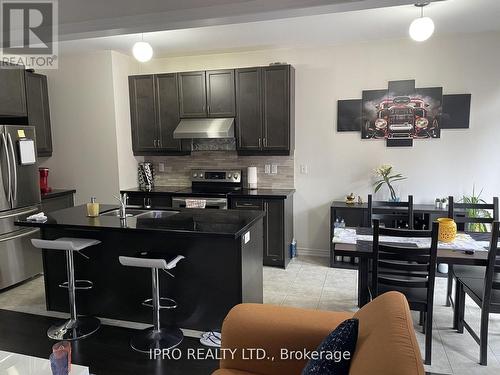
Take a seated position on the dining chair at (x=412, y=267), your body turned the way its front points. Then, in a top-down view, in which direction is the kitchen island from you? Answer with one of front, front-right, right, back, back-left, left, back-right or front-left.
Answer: left

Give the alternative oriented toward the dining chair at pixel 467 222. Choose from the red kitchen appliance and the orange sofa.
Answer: the red kitchen appliance

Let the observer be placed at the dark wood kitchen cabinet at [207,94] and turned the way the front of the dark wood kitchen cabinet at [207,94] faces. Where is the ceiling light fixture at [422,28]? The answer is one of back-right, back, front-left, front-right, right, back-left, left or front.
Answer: front-left

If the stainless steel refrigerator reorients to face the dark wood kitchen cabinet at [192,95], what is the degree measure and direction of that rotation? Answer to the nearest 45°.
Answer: approximately 45° to its left

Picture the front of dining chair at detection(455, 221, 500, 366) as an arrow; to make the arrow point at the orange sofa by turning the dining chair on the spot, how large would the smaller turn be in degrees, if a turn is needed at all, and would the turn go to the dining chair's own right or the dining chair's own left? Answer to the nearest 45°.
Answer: approximately 90° to the dining chair's own left

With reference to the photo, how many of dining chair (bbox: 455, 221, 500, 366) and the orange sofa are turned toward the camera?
0

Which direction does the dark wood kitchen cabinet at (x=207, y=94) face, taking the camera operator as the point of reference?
facing the viewer

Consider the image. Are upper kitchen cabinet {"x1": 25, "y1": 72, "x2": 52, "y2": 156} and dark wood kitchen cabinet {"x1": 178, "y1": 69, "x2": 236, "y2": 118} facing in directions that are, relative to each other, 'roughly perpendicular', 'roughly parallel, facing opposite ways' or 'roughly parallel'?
roughly perpendicular

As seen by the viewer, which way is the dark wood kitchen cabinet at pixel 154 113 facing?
toward the camera

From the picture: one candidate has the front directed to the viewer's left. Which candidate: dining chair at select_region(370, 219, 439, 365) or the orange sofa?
the orange sofa

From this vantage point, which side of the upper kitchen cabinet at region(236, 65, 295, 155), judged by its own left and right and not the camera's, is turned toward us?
front

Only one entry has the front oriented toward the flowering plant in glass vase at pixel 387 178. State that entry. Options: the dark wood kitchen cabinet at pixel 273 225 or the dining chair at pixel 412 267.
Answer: the dining chair

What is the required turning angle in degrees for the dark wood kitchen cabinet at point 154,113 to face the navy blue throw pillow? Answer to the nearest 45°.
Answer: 0° — it already faces it

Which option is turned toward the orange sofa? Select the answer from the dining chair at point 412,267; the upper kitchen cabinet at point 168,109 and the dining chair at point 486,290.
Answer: the upper kitchen cabinet

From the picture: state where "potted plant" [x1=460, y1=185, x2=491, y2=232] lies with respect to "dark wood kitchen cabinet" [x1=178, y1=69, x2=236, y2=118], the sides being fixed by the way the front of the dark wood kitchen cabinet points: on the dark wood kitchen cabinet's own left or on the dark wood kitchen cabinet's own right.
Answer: on the dark wood kitchen cabinet's own left

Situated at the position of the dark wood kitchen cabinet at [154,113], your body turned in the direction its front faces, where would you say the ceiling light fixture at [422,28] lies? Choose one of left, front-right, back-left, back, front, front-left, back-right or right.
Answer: front-left

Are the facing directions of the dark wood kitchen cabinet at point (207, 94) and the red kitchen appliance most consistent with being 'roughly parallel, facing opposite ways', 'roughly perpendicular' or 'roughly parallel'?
roughly perpendicular

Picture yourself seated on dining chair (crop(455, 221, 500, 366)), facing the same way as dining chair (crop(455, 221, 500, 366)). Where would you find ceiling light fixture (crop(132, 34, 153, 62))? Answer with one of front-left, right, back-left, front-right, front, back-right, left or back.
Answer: front-left
